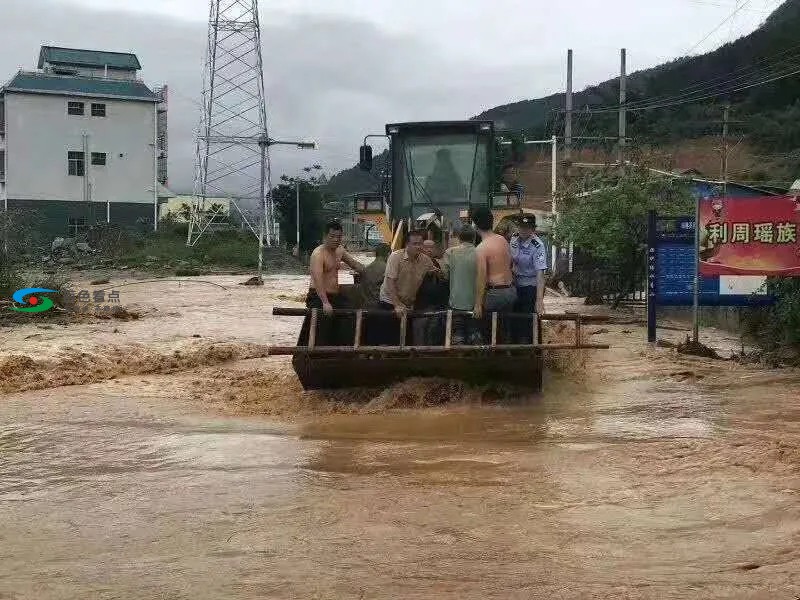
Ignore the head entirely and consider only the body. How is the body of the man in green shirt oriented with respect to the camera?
away from the camera

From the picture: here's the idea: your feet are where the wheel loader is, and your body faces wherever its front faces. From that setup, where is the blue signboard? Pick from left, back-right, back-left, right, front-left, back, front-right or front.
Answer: back-left

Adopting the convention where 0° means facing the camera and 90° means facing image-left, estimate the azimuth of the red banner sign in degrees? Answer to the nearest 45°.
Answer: approximately 0°

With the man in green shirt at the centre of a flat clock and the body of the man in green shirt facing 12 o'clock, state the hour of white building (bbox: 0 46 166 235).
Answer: The white building is roughly at 11 o'clock from the man in green shirt.

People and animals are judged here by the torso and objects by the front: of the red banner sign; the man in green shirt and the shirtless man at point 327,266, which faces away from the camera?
the man in green shirt

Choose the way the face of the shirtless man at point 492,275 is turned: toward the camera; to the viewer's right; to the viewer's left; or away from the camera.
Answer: away from the camera

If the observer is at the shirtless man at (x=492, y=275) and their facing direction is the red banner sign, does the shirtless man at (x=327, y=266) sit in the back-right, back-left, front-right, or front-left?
back-left

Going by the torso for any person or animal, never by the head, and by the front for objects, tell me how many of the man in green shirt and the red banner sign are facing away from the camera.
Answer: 1

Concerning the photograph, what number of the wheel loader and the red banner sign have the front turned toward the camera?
2

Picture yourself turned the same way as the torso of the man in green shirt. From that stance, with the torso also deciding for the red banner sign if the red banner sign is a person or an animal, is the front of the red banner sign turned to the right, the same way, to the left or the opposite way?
the opposite way

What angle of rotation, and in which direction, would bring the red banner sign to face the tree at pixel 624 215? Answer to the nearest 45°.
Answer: approximately 180°

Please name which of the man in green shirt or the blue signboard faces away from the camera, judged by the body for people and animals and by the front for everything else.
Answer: the man in green shirt
